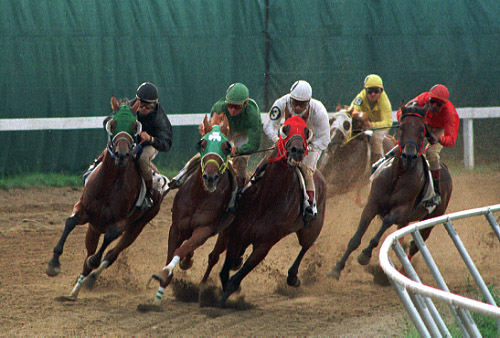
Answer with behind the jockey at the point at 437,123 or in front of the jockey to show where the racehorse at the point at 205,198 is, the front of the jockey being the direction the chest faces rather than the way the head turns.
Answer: in front

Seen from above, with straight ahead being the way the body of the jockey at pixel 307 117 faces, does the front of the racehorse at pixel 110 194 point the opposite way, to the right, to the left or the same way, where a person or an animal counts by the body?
the same way

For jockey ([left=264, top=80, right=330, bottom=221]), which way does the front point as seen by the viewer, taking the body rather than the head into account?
toward the camera

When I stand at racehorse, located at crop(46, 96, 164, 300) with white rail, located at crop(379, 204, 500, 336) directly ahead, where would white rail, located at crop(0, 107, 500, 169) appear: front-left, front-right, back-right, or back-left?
back-left

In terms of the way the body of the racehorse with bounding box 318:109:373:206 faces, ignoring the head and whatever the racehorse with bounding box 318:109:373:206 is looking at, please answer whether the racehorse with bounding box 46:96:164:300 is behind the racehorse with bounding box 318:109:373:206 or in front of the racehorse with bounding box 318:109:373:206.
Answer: in front

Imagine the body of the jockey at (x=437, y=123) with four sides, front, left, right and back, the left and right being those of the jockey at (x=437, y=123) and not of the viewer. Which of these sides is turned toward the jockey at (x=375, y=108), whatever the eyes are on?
right

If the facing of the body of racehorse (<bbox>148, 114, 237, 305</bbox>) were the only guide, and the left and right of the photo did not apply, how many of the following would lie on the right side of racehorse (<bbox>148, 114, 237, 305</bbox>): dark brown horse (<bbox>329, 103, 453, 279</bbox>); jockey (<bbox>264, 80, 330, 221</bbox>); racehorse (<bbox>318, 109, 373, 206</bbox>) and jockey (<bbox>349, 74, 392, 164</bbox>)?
0

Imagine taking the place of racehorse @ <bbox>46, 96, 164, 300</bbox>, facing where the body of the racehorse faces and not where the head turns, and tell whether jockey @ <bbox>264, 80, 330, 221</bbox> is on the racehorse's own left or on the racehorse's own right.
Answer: on the racehorse's own left

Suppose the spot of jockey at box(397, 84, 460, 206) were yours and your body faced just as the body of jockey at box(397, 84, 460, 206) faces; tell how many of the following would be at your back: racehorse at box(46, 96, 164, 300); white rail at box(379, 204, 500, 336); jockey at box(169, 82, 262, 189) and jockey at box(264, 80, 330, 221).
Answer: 0

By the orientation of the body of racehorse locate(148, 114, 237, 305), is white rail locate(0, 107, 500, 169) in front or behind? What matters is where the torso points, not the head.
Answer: behind

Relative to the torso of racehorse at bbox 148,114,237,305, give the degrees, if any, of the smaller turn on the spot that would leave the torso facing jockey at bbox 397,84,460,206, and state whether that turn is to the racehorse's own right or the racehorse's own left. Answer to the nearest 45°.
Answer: approximately 135° to the racehorse's own left

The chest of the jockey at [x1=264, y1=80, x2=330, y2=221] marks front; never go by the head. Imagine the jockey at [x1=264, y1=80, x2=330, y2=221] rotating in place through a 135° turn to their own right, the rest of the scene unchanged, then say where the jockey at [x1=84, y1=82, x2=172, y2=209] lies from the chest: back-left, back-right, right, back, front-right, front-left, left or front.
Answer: front-left

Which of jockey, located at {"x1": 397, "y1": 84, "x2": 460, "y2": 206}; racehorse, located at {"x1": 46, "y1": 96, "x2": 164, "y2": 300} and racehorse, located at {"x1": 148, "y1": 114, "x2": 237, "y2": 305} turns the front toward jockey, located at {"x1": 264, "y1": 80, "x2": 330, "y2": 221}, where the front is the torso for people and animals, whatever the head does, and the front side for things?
jockey, located at {"x1": 397, "y1": 84, "x2": 460, "y2": 206}

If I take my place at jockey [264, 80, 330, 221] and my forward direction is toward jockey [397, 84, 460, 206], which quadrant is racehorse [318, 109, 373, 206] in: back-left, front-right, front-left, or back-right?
front-left

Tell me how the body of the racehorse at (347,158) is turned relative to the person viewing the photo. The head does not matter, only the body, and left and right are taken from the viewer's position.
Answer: facing the viewer and to the left of the viewer

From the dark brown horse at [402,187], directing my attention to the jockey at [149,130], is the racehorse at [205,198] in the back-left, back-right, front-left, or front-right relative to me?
front-left

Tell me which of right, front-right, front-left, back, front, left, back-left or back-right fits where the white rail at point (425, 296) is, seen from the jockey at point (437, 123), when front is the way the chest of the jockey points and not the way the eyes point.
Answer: front-left

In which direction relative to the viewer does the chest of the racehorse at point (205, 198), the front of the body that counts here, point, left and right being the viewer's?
facing the viewer

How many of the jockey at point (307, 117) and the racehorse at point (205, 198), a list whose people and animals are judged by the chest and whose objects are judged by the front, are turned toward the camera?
2

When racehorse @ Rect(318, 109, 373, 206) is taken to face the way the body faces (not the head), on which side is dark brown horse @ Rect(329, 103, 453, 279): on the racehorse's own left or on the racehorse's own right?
on the racehorse's own left

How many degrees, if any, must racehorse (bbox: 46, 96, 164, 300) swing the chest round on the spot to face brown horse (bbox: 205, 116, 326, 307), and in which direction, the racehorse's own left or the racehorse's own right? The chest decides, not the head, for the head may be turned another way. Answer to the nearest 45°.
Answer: approximately 90° to the racehorse's own left

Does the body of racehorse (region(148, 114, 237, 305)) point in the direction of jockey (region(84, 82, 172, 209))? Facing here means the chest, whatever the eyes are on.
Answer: no
